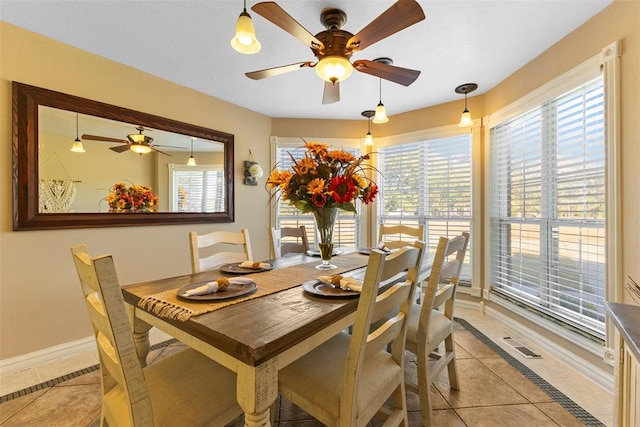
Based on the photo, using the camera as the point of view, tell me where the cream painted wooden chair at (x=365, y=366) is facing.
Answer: facing away from the viewer and to the left of the viewer

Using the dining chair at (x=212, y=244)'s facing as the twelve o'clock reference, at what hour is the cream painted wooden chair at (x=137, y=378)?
The cream painted wooden chair is roughly at 2 o'clock from the dining chair.

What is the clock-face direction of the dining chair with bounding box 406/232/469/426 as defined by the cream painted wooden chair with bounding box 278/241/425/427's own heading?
The dining chair is roughly at 3 o'clock from the cream painted wooden chair.

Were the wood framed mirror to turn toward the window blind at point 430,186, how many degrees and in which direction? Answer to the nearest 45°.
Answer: approximately 45° to its left

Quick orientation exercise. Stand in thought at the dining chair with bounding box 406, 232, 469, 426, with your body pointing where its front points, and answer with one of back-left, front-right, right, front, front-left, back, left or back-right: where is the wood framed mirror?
front-left

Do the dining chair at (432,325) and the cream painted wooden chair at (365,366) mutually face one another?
no

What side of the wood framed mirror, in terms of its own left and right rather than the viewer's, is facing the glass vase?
front

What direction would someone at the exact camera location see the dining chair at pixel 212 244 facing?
facing the viewer and to the right of the viewer

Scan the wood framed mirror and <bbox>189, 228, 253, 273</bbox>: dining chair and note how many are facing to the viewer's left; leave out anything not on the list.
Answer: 0

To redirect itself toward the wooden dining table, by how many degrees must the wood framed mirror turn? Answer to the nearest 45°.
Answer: approximately 45° to its right

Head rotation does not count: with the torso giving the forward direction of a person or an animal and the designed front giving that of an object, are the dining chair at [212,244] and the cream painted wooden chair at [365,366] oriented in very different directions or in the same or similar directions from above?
very different directions
